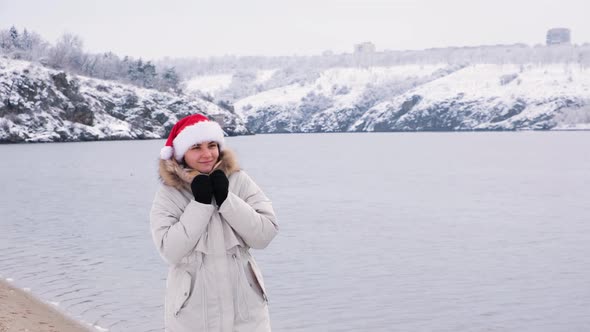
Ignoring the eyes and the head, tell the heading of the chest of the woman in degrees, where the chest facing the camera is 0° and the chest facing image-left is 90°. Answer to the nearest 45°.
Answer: approximately 0°
